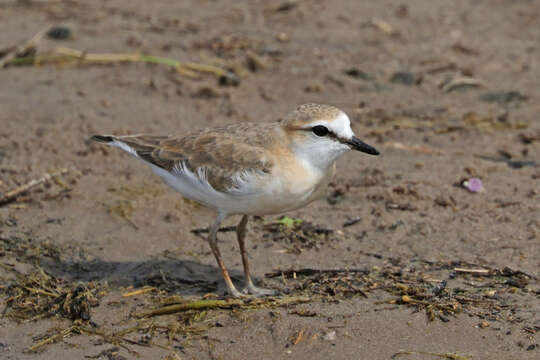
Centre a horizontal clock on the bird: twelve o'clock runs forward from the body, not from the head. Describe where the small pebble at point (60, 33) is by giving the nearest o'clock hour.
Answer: The small pebble is roughly at 8 o'clock from the bird.

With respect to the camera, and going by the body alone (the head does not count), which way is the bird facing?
to the viewer's right
